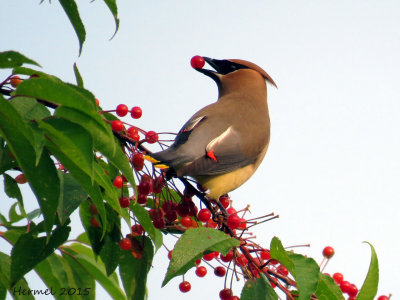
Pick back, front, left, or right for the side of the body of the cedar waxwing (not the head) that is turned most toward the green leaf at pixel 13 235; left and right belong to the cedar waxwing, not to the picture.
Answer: back

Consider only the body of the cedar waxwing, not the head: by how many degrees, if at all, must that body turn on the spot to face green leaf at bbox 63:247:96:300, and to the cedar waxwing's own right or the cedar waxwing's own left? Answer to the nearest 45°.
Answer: approximately 180°

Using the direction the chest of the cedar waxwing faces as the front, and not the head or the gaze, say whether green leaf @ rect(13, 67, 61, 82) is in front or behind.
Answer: behind

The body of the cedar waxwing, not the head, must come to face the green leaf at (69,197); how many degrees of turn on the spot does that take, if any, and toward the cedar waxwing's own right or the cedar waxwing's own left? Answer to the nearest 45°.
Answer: approximately 135° to the cedar waxwing's own left

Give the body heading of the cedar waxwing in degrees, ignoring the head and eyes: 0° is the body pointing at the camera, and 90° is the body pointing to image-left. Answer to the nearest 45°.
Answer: approximately 225°

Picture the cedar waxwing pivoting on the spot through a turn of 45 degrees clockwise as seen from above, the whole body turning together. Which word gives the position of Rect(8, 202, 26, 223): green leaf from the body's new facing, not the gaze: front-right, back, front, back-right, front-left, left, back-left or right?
back-right

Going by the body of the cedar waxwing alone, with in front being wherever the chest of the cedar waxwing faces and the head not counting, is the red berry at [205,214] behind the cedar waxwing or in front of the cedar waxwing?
behind

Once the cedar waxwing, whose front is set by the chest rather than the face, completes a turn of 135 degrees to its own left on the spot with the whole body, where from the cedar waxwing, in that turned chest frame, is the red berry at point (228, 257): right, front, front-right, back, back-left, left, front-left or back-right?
left

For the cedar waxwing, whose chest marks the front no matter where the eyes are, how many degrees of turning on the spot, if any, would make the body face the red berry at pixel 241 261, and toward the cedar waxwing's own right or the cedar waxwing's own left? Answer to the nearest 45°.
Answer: approximately 135° to the cedar waxwing's own right
